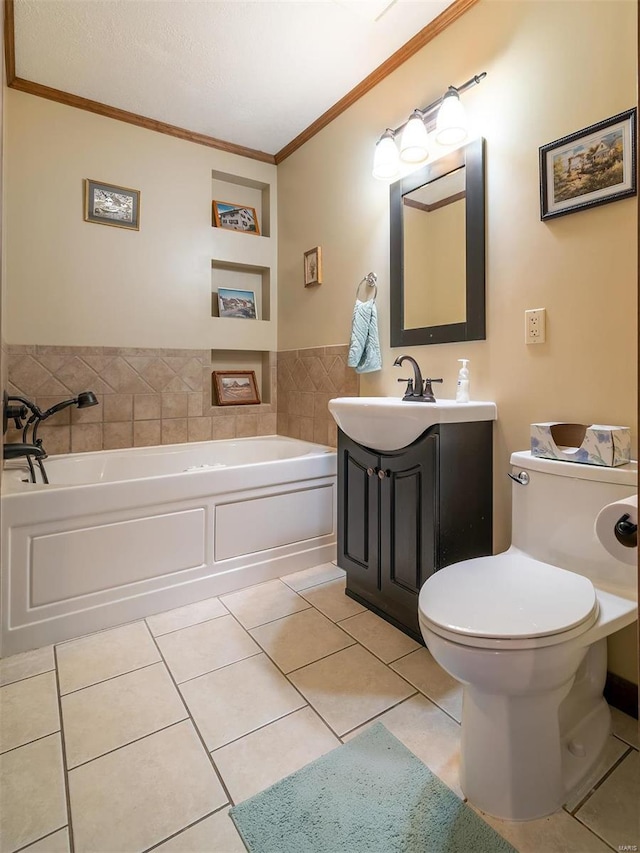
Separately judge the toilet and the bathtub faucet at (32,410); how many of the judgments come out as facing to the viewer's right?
1

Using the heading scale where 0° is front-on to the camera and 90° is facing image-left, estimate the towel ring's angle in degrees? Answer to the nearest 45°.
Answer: approximately 45°

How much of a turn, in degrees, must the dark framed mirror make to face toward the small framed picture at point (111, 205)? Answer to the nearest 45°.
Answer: approximately 45° to its right

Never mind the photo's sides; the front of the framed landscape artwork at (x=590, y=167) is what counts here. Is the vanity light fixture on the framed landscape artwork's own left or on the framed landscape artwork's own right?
on the framed landscape artwork's own right

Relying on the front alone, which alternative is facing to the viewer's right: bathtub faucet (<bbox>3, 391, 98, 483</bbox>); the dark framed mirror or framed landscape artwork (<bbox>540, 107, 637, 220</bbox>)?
the bathtub faucet

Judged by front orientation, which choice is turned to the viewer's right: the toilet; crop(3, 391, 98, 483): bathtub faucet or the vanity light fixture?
the bathtub faucet

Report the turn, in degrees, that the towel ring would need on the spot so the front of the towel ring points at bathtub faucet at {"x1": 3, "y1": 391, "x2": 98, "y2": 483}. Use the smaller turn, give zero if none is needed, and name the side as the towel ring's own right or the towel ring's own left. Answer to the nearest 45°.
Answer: approximately 45° to the towel ring's own right
